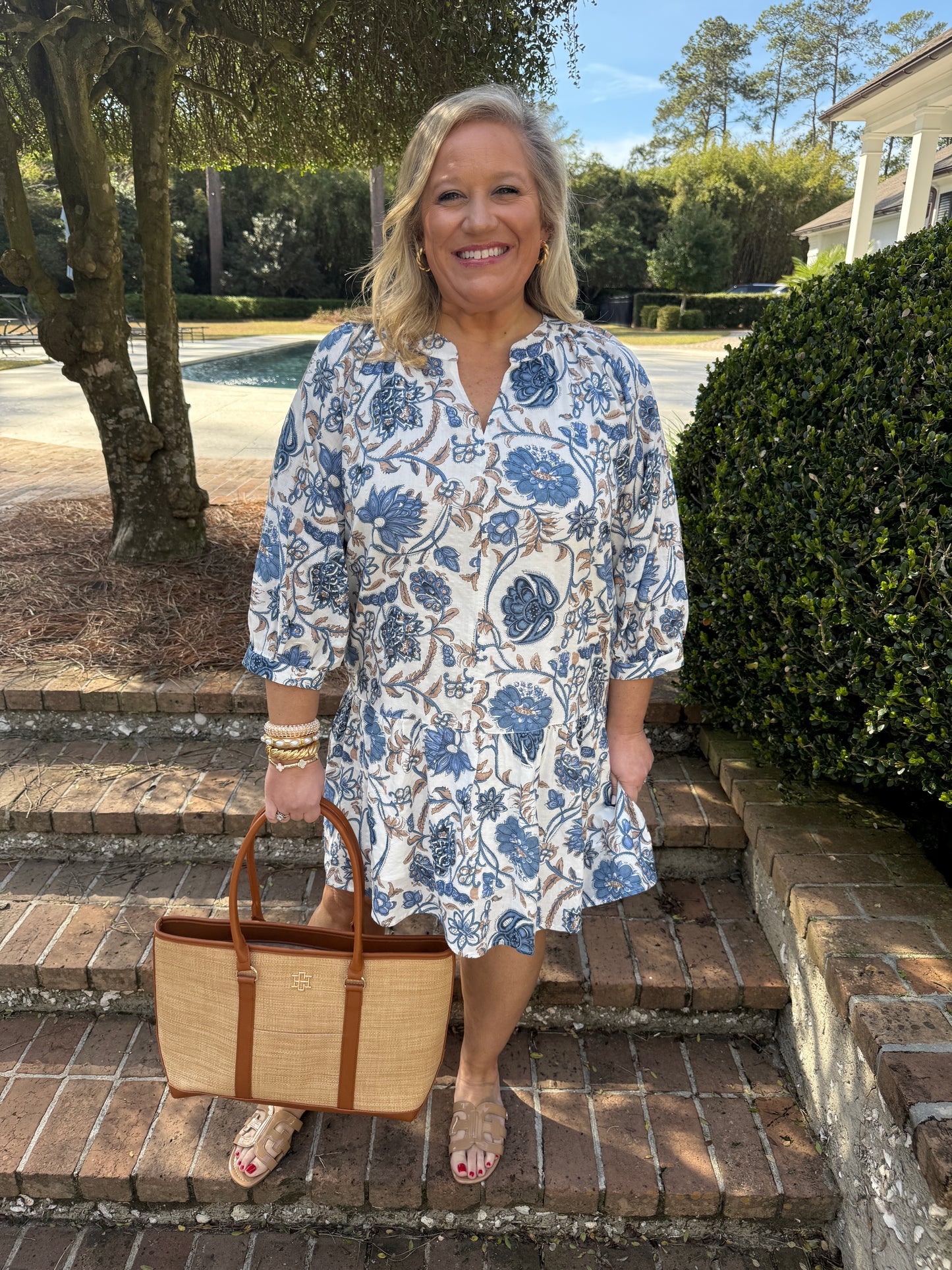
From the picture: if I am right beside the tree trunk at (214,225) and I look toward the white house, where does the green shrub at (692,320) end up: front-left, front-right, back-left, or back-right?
front-left

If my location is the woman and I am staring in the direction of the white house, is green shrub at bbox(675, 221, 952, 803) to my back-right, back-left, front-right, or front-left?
front-right

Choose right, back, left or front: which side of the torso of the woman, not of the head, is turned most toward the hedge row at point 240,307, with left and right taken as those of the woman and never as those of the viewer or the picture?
back

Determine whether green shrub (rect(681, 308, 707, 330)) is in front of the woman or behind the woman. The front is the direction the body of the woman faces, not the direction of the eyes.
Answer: behind

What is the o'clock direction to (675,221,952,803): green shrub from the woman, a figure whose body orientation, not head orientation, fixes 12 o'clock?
The green shrub is roughly at 8 o'clock from the woman.

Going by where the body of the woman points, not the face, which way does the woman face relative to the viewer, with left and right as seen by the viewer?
facing the viewer

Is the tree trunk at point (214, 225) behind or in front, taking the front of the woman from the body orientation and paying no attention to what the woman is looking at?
behind

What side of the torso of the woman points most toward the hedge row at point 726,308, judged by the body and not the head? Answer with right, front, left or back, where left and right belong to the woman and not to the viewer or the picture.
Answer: back

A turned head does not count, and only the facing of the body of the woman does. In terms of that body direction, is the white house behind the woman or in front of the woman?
behind
